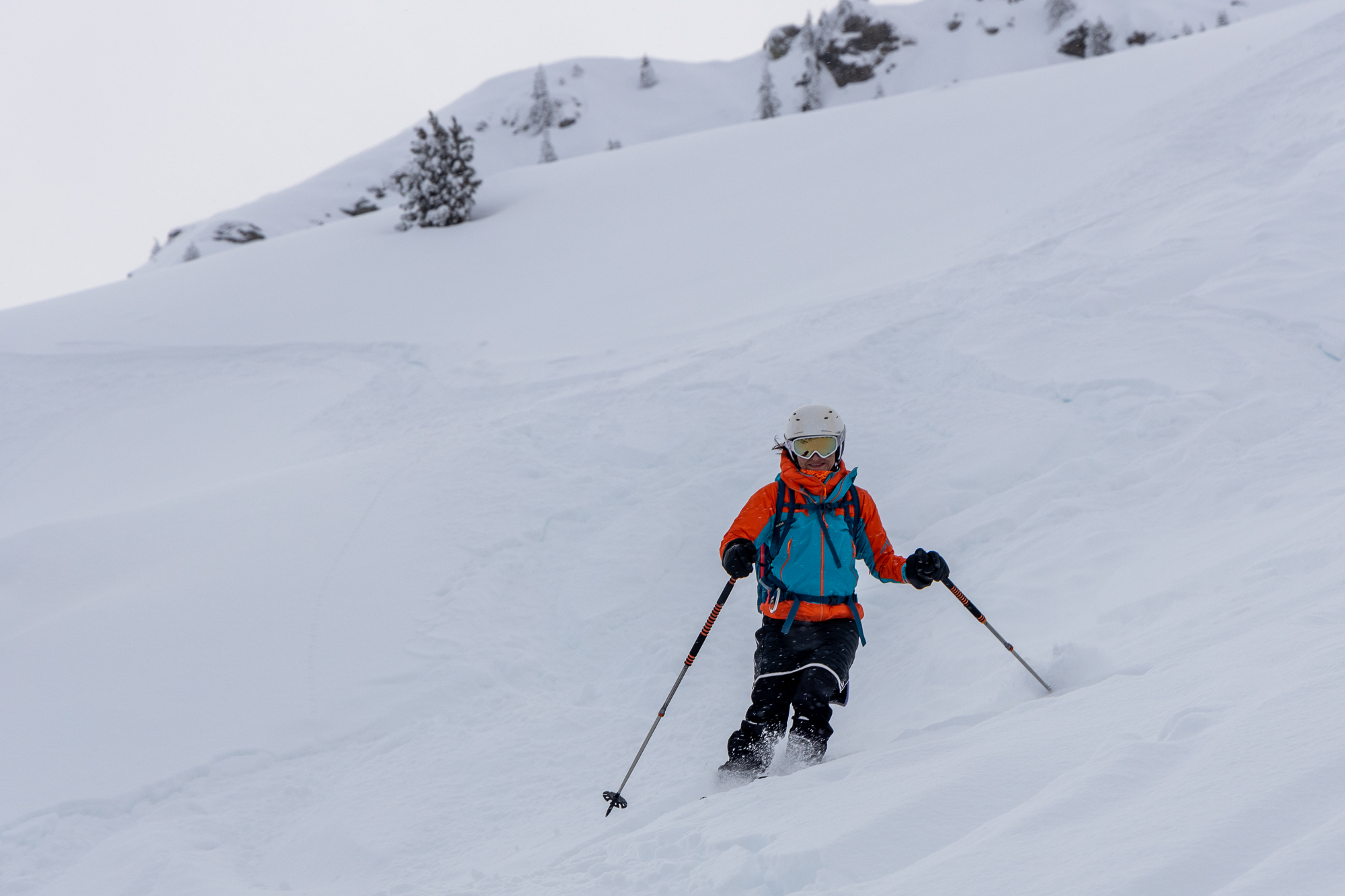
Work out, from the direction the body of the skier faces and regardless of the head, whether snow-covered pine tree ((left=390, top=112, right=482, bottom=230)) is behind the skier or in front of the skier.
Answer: behind

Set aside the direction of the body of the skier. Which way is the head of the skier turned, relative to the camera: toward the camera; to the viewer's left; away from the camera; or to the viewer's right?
toward the camera

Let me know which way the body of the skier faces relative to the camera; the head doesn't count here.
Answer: toward the camera
